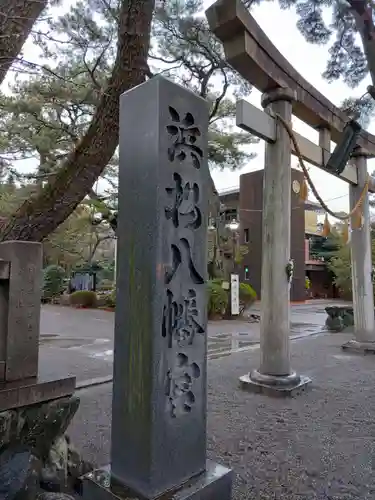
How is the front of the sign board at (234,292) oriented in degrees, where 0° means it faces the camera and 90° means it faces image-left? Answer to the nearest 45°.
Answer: approximately 0°

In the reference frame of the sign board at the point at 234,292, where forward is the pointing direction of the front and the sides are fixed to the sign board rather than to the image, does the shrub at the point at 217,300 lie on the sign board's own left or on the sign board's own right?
on the sign board's own right

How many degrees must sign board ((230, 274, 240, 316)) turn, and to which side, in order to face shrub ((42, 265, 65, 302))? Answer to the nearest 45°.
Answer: approximately 135° to its right

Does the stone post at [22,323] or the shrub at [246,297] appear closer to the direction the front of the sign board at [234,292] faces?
the stone post

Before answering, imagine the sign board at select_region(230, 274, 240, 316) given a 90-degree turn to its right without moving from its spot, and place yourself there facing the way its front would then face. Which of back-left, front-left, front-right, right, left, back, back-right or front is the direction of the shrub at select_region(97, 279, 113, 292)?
front-right

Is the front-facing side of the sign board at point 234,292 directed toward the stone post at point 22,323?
yes

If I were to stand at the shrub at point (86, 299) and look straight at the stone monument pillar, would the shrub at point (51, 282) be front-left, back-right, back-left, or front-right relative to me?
back-right

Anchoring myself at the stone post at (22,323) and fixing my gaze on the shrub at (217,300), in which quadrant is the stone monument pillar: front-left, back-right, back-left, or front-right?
back-right

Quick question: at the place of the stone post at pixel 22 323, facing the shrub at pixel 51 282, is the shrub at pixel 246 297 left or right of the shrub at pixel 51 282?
right

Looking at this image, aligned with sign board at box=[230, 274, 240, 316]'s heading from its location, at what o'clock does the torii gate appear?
The torii gate is roughly at 12 o'clock from the sign board.

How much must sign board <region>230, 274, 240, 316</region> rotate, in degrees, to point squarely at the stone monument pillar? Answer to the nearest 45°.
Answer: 0° — it already faces it
